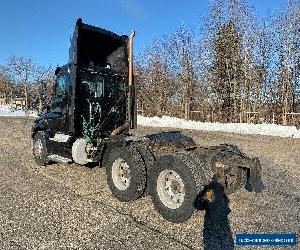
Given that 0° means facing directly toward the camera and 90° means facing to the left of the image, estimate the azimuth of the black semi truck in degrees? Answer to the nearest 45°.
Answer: approximately 135°
